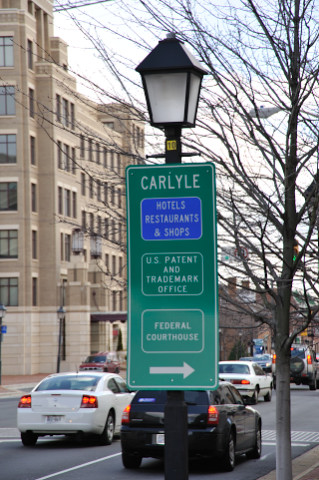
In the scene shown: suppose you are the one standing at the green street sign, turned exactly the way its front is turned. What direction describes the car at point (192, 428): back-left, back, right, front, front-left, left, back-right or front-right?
back

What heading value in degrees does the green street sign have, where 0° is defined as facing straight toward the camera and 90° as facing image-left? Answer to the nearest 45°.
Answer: approximately 0°

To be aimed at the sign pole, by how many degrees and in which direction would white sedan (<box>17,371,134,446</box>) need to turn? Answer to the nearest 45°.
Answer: approximately 135° to its right

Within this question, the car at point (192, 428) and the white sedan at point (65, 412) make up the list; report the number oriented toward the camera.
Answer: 0

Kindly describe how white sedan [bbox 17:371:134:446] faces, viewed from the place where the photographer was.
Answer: facing away from the viewer and to the right of the viewer

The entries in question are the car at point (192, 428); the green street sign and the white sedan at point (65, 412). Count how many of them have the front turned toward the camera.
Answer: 1

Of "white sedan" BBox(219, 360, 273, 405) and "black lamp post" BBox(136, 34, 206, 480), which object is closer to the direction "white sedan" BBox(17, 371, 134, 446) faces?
the white sedan

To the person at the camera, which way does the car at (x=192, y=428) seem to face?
facing away from the viewer and to the right of the viewer

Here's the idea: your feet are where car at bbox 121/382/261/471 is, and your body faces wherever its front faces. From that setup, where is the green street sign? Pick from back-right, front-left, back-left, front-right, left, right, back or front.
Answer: back-right

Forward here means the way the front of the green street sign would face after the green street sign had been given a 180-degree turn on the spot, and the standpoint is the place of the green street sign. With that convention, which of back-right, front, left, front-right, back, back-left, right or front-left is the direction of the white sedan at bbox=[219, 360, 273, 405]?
front
